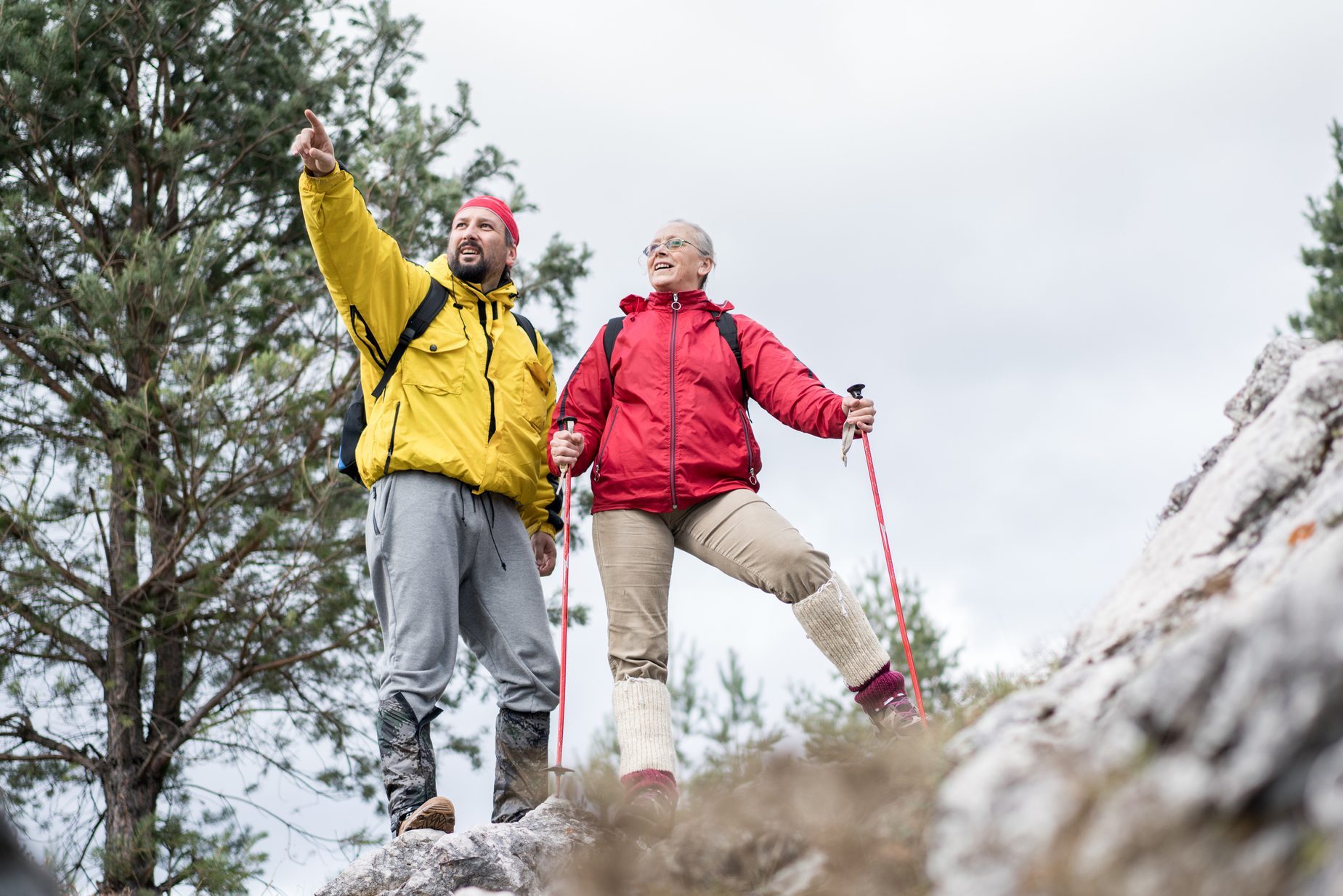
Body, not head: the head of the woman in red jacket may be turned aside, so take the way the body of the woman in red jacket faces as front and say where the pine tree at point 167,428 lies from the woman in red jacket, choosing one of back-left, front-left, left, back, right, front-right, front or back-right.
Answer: back-right

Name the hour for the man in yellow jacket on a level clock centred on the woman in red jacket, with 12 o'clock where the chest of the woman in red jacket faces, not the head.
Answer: The man in yellow jacket is roughly at 3 o'clock from the woman in red jacket.

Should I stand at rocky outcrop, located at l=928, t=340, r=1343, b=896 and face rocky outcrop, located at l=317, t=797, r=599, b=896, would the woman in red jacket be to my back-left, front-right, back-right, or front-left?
front-right

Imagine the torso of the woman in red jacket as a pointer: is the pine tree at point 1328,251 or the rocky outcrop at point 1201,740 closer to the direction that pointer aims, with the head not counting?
the rocky outcrop

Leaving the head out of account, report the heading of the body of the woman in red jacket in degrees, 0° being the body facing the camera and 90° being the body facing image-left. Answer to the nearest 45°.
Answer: approximately 0°

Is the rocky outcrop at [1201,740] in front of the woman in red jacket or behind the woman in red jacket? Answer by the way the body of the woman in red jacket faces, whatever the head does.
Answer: in front

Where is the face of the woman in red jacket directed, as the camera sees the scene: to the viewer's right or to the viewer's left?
to the viewer's left

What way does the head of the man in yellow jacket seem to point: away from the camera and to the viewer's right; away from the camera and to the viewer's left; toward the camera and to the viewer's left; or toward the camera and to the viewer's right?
toward the camera and to the viewer's left
